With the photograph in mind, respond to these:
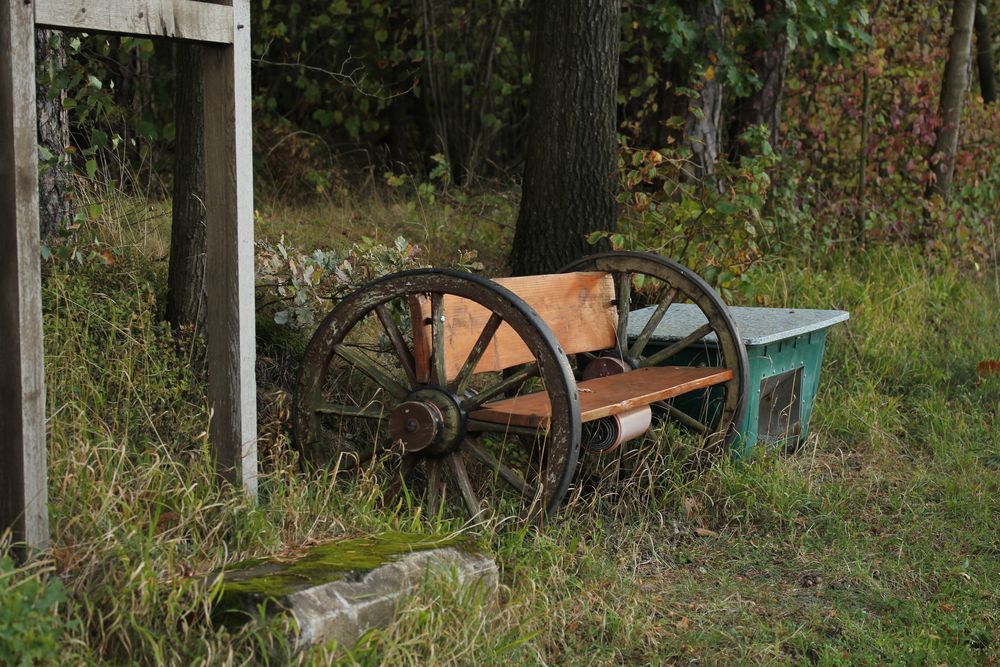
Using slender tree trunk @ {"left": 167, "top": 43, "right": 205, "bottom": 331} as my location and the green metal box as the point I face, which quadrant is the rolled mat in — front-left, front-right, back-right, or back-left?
front-right

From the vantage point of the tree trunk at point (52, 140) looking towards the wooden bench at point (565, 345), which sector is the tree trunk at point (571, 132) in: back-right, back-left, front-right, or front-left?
front-left

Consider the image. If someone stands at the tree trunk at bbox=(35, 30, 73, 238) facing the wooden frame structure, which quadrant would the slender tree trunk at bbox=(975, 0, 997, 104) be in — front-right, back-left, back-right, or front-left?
back-left

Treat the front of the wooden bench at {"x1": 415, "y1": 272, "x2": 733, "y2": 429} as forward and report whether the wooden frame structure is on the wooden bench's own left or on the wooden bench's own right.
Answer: on the wooden bench's own right

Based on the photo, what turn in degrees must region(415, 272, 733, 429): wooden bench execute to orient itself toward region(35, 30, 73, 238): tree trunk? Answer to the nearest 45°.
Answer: approximately 135° to its right

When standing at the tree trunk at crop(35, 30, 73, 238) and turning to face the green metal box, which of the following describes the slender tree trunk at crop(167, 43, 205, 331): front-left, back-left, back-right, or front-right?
front-right

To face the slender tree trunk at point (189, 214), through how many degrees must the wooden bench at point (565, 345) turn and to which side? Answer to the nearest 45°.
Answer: approximately 135° to its right

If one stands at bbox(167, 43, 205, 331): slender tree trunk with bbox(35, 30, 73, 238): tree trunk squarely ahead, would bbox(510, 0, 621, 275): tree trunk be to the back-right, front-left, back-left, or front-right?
back-right

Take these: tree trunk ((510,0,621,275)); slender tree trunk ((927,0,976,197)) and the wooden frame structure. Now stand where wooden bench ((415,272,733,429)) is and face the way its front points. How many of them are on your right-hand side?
1

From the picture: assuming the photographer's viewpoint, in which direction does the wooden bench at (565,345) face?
facing the viewer and to the right of the viewer

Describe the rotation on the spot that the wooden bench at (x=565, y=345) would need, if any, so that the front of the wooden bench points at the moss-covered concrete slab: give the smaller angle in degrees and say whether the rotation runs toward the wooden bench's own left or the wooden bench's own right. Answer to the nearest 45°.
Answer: approximately 45° to the wooden bench's own right

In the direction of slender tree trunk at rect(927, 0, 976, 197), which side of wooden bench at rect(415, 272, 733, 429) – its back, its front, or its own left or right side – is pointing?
left

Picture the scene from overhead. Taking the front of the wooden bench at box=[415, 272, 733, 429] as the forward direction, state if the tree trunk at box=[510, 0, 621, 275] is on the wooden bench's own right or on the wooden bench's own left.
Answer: on the wooden bench's own left
